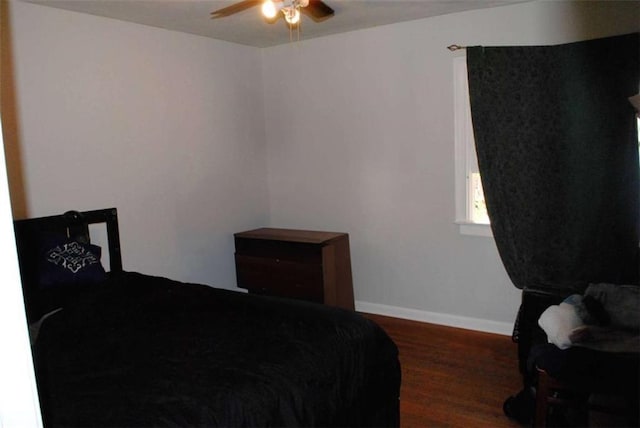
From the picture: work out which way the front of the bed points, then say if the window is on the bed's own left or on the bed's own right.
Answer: on the bed's own left

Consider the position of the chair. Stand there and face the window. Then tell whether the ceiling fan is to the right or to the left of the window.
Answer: left

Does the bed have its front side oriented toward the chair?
yes

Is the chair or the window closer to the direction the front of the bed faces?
the chair

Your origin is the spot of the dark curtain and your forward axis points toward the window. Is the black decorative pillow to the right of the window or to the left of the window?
left

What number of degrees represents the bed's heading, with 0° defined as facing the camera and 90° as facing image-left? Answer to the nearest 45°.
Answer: approximately 315°

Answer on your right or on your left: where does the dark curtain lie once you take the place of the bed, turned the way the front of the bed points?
on your left
